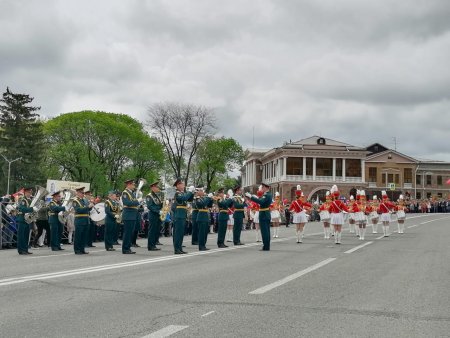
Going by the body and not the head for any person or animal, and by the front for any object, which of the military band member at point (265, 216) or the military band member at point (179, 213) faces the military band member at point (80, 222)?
the military band member at point (265, 216)

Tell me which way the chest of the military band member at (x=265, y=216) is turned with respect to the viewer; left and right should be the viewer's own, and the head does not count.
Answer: facing to the left of the viewer

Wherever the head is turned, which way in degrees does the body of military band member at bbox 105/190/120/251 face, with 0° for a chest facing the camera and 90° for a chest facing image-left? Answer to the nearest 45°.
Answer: approximately 315°

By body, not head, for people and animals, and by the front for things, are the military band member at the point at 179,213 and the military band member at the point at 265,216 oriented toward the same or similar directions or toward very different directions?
very different directions

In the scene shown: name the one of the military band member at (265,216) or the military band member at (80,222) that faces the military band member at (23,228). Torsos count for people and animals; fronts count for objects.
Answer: the military band member at (265,216)

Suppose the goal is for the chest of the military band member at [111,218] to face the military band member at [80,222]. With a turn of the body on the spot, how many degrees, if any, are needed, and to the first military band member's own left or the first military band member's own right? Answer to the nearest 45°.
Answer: approximately 90° to the first military band member's own right

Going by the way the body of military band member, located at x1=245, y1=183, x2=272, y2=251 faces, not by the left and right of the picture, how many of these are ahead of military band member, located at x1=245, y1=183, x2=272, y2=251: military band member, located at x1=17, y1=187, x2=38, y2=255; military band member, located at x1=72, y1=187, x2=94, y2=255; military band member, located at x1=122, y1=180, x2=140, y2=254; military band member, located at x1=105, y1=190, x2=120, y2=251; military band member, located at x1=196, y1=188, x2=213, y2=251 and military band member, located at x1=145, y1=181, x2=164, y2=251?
6
